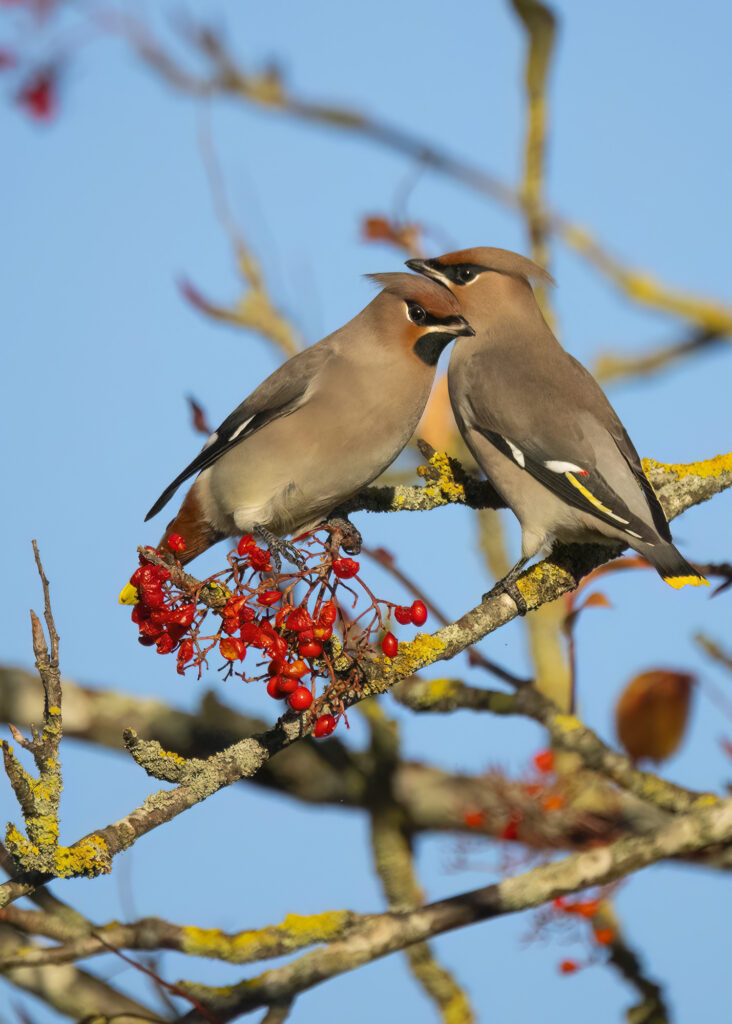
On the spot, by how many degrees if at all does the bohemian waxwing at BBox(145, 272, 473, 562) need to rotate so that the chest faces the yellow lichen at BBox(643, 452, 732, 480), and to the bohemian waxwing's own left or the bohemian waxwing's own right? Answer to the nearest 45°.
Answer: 0° — it already faces it

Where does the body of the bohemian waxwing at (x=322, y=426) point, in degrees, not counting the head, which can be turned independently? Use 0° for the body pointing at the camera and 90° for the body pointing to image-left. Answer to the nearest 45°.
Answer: approximately 270°
